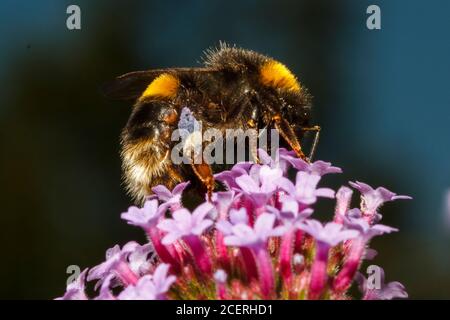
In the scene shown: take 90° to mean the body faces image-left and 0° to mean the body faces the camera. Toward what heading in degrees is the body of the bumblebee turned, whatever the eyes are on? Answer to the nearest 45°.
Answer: approximately 270°
